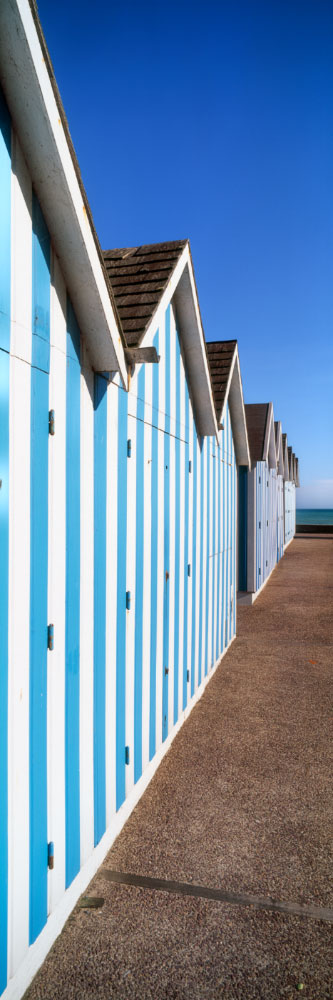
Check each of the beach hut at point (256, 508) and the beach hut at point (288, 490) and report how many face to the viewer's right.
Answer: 2

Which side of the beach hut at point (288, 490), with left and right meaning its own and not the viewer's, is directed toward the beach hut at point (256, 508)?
right

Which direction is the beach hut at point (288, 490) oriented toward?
to the viewer's right

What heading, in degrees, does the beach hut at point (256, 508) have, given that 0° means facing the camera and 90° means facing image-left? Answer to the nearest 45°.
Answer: approximately 270°

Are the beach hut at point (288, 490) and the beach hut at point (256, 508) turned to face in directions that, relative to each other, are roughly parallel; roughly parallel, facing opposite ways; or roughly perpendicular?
roughly parallel
